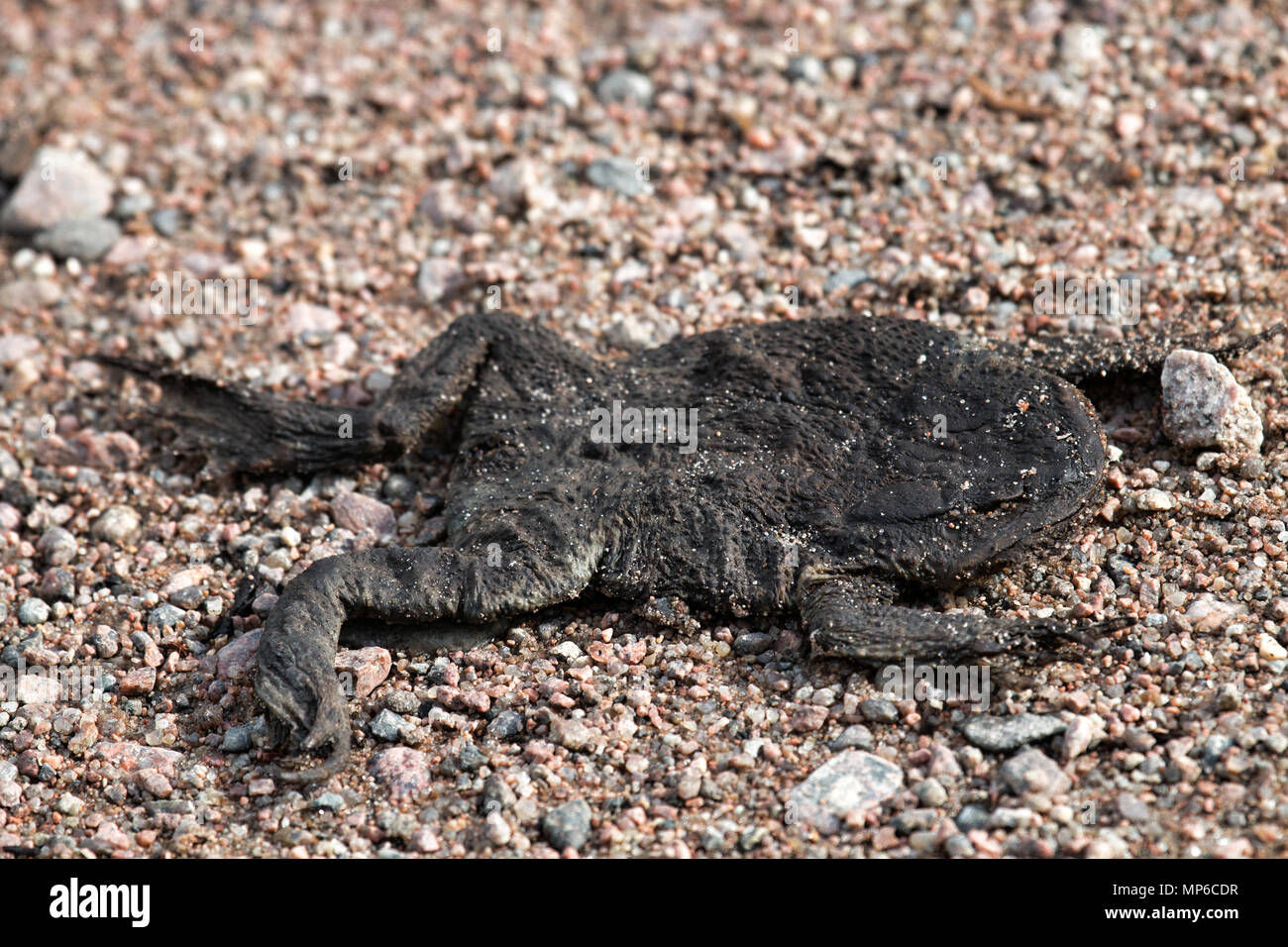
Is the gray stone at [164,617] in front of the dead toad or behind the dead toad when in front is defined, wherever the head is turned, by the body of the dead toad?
behind

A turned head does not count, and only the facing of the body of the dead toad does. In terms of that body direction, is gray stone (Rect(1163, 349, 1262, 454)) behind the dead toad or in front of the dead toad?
in front

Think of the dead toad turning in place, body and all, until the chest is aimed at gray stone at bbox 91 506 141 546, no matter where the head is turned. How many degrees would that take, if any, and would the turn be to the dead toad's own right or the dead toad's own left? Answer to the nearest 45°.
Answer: approximately 180°

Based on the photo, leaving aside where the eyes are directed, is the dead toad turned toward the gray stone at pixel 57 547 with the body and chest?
no

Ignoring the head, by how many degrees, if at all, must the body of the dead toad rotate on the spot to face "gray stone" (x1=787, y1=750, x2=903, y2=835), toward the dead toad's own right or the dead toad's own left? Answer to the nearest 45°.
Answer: approximately 90° to the dead toad's own right

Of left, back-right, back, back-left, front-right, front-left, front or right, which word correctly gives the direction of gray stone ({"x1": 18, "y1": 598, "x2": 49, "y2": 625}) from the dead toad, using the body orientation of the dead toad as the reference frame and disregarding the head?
back

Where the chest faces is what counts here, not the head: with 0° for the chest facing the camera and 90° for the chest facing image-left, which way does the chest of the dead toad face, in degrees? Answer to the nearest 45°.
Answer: approximately 270°
